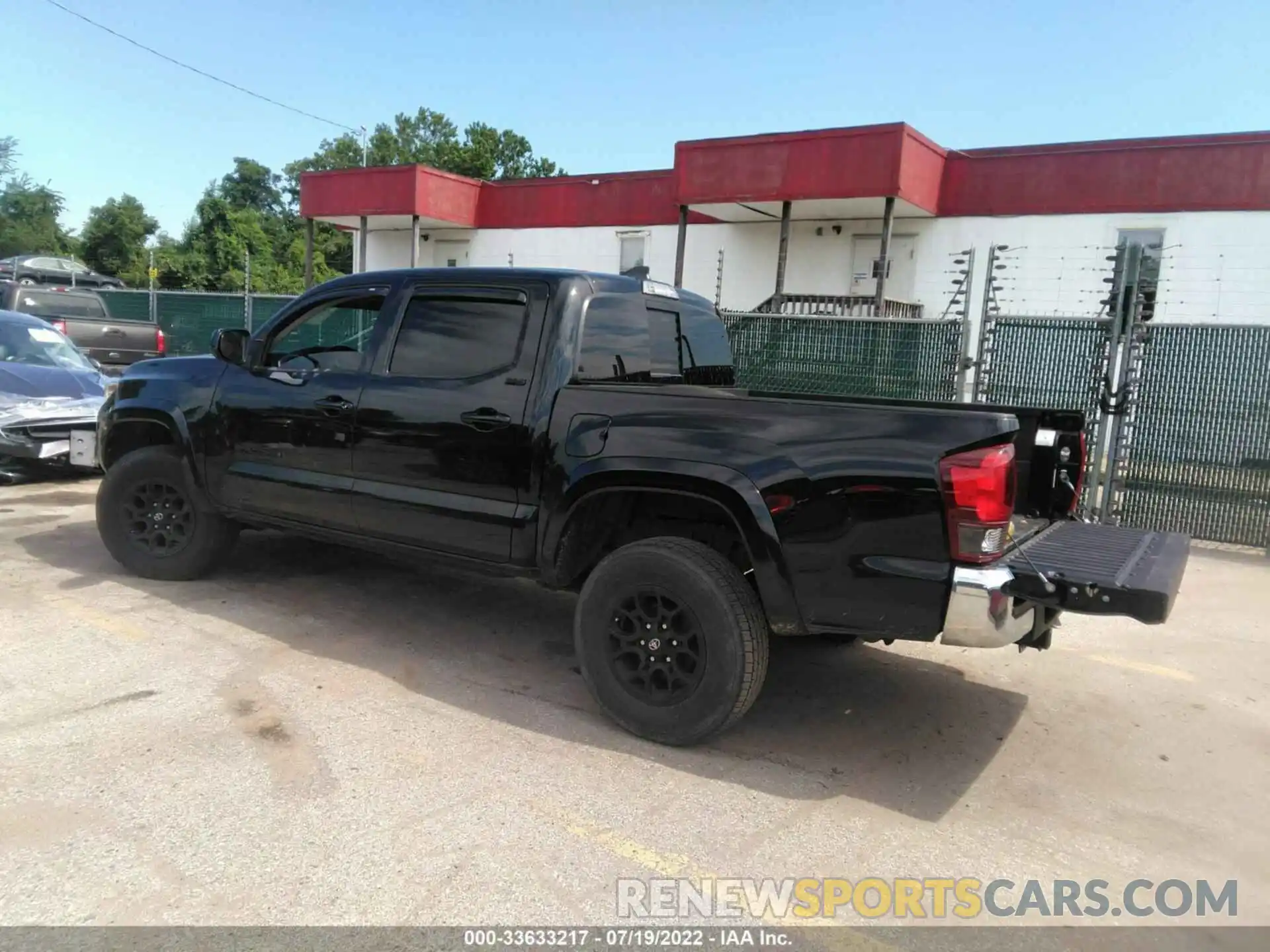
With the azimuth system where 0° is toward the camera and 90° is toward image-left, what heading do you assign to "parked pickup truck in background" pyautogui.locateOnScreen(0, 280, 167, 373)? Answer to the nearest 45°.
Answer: approximately 135°

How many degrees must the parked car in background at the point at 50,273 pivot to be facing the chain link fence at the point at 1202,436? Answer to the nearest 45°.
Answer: approximately 90° to its right

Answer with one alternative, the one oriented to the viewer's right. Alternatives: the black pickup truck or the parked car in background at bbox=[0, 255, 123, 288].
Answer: the parked car in background

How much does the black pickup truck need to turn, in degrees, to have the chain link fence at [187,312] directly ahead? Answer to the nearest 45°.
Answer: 0° — it already faces it

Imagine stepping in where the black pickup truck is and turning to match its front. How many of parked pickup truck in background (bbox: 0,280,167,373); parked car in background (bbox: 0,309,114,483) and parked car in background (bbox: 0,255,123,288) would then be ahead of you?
3

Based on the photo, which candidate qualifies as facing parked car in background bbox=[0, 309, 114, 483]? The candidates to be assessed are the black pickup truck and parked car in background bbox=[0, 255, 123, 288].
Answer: the black pickup truck

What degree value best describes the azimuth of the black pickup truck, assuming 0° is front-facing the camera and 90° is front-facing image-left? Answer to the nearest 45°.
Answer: approximately 135°

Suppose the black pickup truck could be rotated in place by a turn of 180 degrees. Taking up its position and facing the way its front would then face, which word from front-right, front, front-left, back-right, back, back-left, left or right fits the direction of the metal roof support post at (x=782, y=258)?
back-left

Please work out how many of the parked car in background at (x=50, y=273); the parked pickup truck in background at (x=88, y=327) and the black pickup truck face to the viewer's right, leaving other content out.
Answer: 1

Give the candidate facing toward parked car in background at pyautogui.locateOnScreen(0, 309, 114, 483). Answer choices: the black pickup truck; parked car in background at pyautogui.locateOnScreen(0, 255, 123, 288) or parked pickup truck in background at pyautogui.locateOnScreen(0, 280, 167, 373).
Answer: the black pickup truck

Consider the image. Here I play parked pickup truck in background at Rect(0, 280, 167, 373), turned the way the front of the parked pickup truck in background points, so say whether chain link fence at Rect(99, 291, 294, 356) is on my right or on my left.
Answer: on my right

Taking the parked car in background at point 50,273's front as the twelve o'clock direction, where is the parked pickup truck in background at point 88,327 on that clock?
the parked pickup truck in background at point 88,327 is roughly at 3 o'clock from the parked car in background at point 50,273.

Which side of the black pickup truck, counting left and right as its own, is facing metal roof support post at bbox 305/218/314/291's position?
front

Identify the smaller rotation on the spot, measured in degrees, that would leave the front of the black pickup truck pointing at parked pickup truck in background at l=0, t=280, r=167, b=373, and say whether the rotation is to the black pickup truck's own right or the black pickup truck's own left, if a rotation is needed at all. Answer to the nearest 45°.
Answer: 0° — it already faces it

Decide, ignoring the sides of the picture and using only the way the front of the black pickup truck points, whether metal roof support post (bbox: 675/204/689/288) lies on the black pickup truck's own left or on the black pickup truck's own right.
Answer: on the black pickup truck's own right
